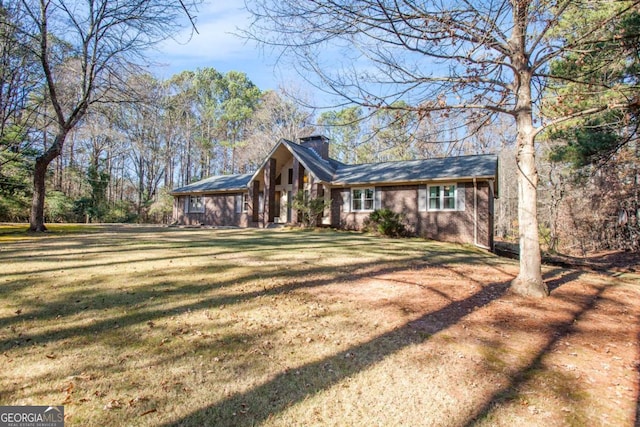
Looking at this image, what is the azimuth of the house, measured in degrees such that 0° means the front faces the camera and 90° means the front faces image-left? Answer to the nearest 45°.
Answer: approximately 45°
